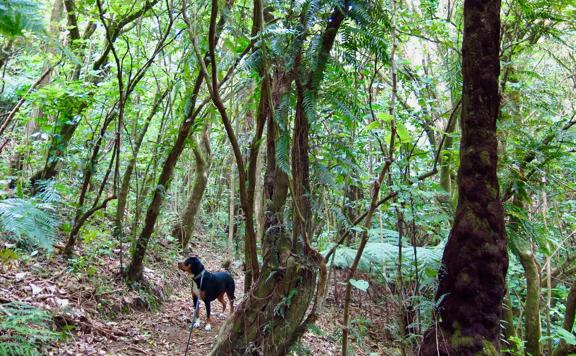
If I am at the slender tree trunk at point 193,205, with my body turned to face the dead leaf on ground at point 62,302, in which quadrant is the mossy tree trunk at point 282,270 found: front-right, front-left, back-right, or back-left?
front-left

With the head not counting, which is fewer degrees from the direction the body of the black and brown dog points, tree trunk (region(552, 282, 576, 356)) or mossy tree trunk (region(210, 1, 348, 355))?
the mossy tree trunk

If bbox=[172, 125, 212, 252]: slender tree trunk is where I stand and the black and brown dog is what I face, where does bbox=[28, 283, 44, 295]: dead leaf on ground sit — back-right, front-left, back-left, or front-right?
front-right

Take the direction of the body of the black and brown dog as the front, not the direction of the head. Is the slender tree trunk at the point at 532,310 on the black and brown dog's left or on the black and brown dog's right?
on the black and brown dog's left

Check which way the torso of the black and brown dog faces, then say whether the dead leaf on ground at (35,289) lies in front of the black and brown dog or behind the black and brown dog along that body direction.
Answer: in front

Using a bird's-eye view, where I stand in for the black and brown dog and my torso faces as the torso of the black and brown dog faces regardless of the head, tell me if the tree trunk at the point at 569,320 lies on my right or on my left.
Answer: on my left

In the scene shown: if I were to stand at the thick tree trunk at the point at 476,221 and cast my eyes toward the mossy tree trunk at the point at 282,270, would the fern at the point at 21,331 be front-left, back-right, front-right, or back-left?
front-left

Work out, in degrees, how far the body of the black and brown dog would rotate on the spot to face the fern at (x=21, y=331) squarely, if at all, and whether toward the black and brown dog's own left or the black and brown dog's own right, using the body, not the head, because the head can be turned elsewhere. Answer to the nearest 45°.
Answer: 0° — it already faces it

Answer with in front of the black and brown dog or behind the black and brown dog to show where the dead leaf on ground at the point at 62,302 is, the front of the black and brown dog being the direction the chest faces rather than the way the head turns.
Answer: in front

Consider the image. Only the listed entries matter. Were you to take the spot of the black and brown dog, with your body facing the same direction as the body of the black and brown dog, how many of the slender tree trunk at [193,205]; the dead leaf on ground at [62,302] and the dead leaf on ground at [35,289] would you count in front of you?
2

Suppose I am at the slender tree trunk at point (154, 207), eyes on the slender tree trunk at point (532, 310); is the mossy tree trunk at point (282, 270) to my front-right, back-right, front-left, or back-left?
front-right

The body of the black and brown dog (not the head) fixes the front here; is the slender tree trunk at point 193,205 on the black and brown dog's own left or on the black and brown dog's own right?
on the black and brown dog's own right

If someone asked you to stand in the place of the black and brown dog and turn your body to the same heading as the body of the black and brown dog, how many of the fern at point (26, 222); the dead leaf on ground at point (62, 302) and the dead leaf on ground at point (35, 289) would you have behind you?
0

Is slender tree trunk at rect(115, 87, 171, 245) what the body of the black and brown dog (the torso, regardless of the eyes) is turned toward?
no

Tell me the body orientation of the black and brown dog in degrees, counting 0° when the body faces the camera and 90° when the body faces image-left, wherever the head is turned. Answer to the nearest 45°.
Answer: approximately 45°

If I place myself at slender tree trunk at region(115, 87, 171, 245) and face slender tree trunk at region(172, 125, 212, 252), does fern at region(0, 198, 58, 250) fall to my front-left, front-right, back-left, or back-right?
back-right

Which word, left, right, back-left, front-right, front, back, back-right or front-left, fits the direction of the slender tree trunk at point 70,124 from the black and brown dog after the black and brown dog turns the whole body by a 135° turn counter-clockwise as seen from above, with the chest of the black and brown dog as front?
back
